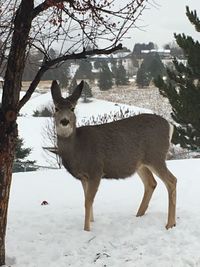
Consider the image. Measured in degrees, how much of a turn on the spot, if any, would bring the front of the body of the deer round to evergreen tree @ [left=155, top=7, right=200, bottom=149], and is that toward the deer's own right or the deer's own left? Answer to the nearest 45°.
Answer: approximately 90° to the deer's own right

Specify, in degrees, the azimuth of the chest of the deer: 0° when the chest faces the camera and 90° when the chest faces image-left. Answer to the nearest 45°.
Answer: approximately 90°
